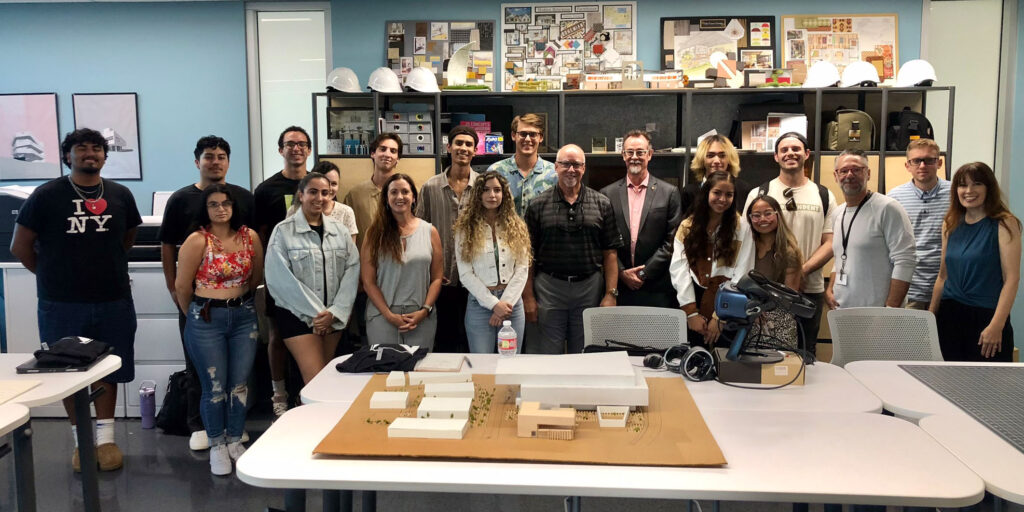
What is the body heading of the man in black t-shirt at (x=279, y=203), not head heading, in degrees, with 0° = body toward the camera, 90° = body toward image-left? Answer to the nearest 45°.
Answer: approximately 0°

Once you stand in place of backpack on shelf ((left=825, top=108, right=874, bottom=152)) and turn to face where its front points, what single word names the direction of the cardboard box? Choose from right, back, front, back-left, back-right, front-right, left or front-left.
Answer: front

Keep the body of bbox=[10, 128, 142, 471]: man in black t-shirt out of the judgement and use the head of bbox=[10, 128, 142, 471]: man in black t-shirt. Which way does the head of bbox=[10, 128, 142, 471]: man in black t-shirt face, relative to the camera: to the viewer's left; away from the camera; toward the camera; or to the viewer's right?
toward the camera

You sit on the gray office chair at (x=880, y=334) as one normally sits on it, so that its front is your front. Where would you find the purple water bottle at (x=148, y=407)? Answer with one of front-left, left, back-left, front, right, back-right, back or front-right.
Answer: right

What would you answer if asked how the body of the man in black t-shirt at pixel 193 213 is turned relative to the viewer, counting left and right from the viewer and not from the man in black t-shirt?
facing the viewer

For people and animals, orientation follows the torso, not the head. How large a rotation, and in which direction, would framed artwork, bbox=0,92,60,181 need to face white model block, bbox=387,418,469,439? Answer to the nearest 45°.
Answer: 0° — it already faces it

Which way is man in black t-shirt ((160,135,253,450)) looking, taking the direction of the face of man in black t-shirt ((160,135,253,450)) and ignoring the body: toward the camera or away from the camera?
toward the camera

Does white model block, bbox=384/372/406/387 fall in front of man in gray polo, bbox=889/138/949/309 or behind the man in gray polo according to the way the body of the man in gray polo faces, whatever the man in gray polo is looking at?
in front

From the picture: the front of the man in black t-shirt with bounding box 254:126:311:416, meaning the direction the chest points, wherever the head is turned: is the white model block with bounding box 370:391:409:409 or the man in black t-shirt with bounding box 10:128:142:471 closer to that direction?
the white model block

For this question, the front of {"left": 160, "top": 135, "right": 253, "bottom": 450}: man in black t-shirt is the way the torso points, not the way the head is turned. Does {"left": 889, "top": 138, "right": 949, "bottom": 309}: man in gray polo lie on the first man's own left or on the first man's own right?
on the first man's own left

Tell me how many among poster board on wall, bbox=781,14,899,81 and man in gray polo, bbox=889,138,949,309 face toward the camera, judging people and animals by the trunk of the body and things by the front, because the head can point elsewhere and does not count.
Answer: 2

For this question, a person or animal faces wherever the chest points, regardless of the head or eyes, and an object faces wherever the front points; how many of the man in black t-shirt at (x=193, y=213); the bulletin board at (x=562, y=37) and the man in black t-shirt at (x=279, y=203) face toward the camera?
3

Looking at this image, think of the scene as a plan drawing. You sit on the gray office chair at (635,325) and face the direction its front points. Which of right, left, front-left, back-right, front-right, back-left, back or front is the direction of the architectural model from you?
front

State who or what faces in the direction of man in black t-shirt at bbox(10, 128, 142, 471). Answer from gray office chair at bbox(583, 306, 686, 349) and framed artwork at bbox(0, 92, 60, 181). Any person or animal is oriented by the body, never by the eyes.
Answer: the framed artwork

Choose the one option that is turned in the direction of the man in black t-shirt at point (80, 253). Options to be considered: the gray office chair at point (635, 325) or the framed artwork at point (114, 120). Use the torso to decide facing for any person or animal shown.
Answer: the framed artwork

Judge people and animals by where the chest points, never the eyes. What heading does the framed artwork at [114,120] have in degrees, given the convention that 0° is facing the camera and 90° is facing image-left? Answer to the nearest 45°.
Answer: approximately 0°

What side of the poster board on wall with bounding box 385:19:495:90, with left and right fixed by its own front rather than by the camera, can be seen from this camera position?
front

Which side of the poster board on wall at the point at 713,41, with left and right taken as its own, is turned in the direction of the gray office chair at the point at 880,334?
front

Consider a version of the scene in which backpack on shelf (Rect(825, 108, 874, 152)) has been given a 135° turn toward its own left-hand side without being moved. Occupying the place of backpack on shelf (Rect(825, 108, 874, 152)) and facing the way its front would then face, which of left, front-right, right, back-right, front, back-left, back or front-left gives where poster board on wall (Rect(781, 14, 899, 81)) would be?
front-left

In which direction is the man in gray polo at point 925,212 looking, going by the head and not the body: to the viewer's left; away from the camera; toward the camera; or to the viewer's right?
toward the camera

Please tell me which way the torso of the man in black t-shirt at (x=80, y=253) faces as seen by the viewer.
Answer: toward the camera
